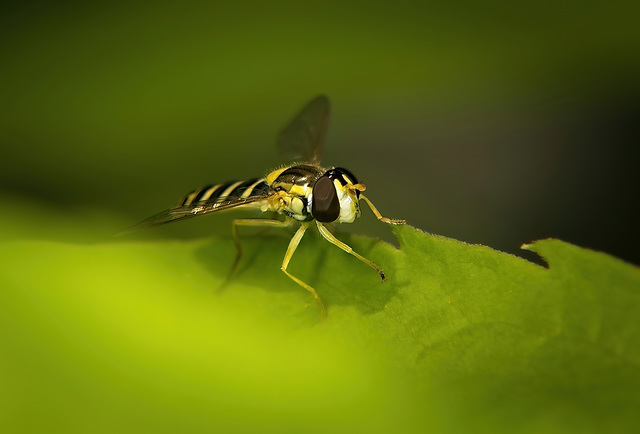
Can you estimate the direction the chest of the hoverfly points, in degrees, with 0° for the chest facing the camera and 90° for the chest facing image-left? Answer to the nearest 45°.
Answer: approximately 315°
